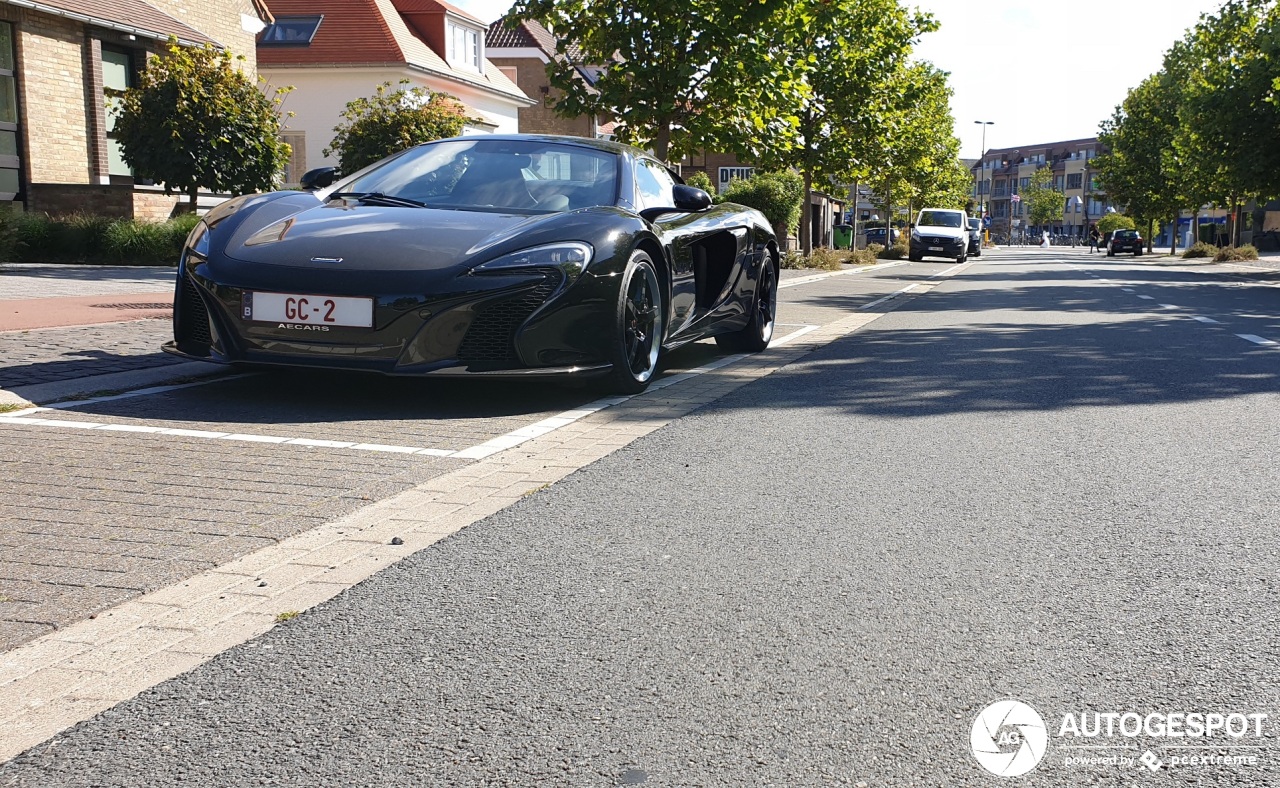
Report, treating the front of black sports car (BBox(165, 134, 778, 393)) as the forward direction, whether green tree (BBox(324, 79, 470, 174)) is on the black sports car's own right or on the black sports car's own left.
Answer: on the black sports car's own right

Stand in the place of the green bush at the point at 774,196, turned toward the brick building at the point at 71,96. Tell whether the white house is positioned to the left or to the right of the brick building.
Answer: right

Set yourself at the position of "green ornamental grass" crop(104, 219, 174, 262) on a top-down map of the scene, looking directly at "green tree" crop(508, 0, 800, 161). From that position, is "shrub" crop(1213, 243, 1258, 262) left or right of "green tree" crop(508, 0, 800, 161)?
left

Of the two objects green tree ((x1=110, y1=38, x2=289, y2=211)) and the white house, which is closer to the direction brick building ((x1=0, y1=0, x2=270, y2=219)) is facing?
the green tree

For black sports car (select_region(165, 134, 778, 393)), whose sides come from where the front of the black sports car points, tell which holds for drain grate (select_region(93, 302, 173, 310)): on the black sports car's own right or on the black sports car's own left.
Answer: on the black sports car's own right

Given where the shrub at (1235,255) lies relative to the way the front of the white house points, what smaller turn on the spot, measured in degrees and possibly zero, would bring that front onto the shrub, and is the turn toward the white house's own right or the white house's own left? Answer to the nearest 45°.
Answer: approximately 45° to the white house's own left

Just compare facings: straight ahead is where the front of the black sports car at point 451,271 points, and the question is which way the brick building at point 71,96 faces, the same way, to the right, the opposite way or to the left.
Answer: to the left

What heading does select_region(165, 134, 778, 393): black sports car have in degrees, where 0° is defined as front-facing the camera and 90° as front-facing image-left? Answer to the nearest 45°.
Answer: approximately 45°

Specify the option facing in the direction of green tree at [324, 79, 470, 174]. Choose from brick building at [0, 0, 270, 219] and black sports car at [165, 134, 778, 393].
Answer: the brick building

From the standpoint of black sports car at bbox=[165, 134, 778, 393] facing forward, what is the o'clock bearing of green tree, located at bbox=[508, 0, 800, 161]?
The green tree is roughly at 5 o'clock from the black sports car.

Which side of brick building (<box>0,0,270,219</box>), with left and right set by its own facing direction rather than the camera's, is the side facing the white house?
left

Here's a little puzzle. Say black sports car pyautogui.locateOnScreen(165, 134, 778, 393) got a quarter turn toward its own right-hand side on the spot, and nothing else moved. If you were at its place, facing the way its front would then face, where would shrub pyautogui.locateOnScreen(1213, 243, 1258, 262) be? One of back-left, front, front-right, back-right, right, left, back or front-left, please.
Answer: right

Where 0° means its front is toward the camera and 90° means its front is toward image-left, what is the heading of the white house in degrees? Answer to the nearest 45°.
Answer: approximately 315°

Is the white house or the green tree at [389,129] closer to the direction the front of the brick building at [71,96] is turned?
the green tree
